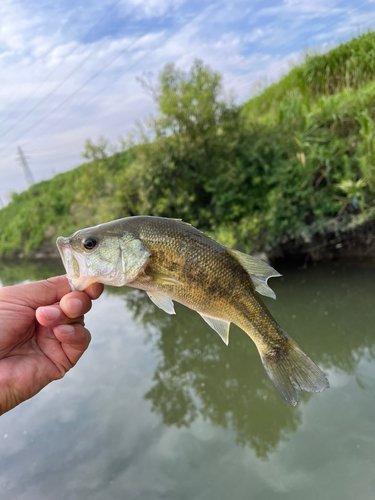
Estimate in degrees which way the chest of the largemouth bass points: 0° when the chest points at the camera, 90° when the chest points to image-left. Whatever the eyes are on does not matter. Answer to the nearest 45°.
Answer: approximately 90°
